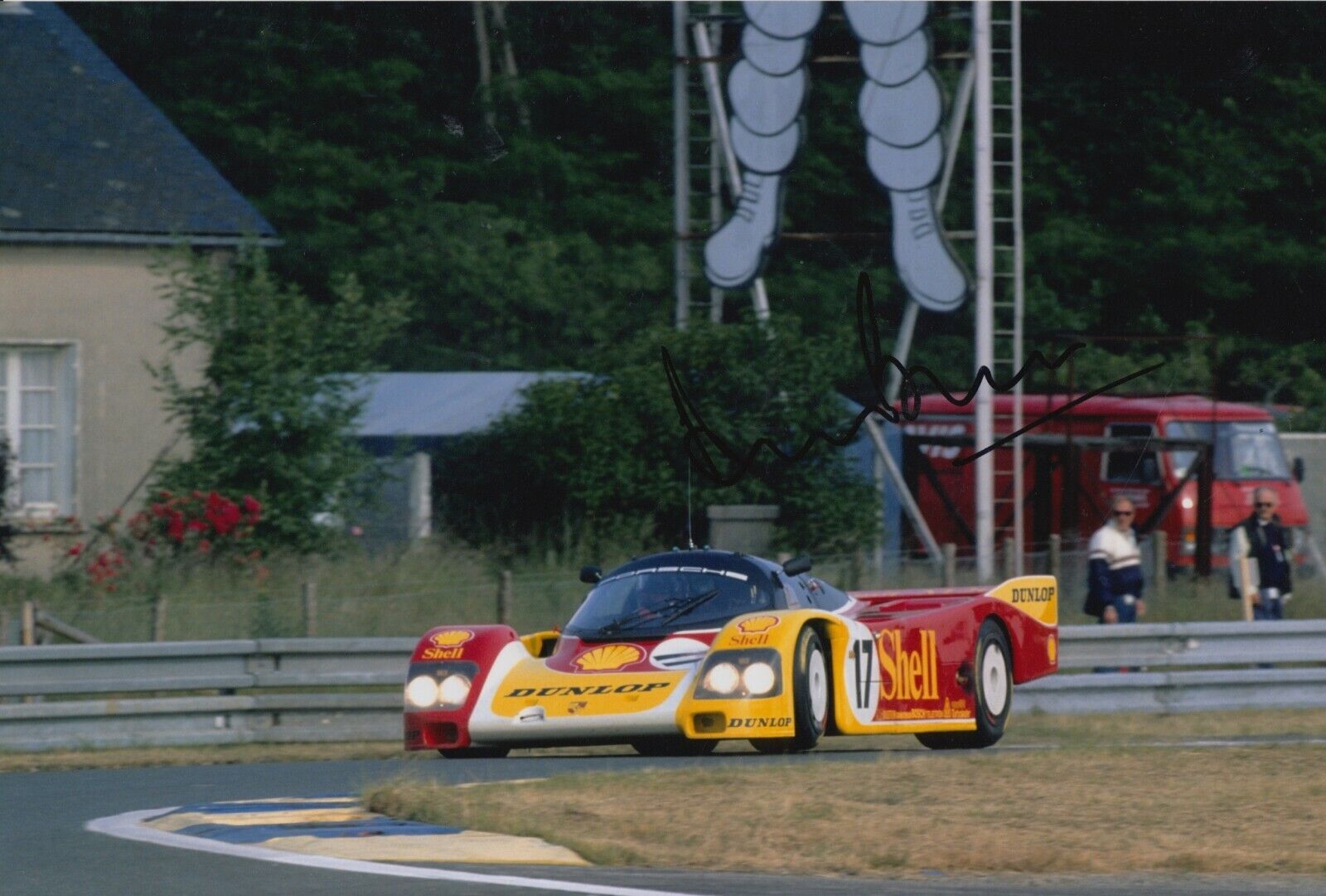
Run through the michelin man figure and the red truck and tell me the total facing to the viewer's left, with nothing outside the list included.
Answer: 0

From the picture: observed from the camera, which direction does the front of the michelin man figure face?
facing the viewer

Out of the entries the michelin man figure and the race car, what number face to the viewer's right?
0

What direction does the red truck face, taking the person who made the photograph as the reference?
facing the viewer and to the right of the viewer

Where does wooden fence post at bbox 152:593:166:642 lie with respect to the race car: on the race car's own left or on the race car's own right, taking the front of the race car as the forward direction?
on the race car's own right

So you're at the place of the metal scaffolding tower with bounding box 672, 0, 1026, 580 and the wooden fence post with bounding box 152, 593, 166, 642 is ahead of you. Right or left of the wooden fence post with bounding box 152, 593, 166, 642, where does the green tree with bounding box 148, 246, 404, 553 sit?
right

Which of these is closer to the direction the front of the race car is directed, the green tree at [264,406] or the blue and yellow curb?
the blue and yellow curb

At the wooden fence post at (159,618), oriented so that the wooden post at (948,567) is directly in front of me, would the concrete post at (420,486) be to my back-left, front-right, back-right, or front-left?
front-left

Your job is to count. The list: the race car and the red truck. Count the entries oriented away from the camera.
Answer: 0

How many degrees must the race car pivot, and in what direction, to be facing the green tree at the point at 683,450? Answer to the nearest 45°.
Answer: approximately 135° to its right

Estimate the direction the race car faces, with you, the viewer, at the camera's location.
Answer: facing the viewer and to the left of the viewer

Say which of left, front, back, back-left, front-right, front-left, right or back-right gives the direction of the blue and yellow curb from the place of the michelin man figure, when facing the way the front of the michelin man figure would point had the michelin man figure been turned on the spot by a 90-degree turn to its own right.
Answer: left
